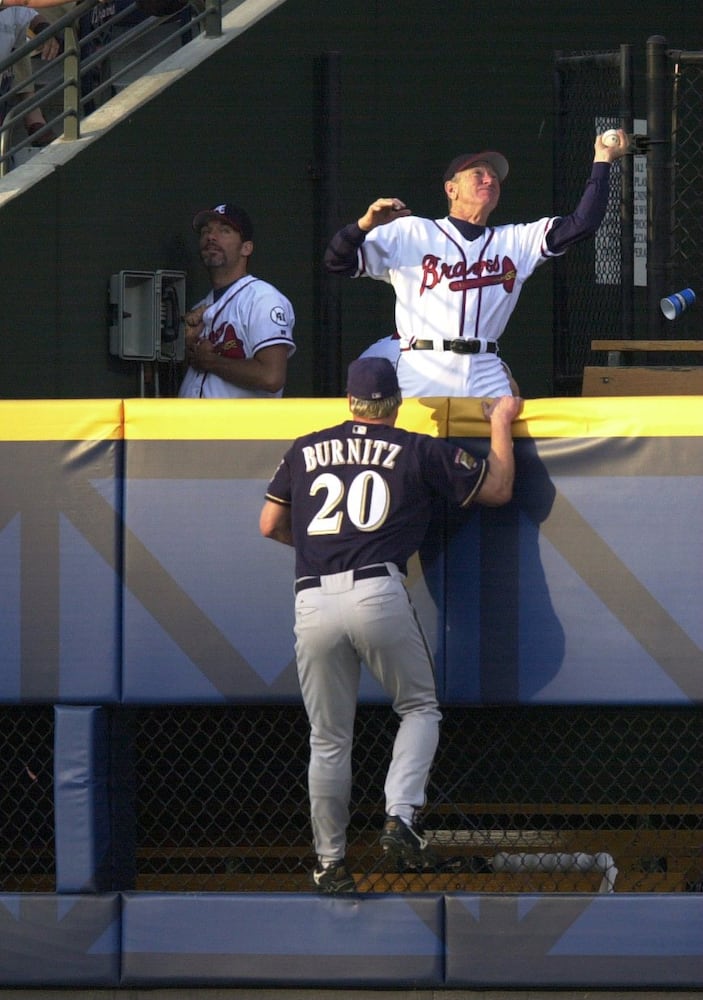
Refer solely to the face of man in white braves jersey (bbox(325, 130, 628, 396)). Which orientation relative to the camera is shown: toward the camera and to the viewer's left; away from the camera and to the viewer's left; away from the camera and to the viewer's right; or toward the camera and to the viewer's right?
toward the camera and to the viewer's right

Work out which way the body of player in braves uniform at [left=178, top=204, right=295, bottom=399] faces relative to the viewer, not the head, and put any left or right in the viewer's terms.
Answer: facing the viewer and to the left of the viewer

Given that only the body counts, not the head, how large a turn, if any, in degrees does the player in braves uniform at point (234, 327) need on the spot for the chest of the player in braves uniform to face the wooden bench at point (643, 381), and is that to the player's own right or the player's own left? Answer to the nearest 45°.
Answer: approximately 135° to the player's own left

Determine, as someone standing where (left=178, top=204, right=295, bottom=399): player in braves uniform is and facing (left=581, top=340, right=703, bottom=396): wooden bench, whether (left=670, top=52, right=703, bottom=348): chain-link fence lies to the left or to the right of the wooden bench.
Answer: left

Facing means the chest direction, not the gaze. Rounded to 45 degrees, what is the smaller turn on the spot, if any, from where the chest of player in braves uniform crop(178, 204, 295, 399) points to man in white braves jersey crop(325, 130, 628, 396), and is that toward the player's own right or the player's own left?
approximately 90° to the player's own left
